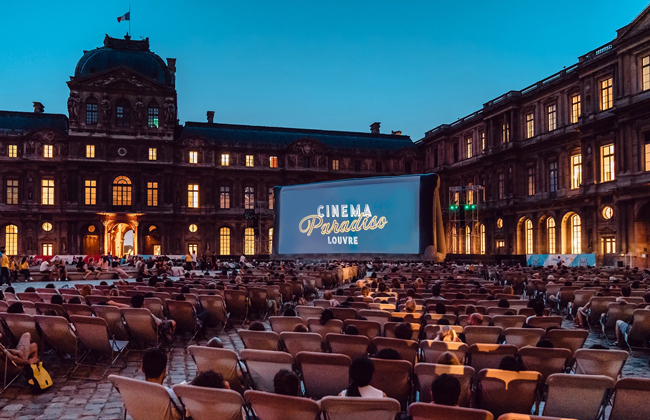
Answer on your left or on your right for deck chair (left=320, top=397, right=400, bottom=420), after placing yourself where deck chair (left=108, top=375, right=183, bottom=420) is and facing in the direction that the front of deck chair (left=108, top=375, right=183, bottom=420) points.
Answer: on your right

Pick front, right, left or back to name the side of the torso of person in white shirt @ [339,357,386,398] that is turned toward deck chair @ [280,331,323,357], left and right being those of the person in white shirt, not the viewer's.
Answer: front

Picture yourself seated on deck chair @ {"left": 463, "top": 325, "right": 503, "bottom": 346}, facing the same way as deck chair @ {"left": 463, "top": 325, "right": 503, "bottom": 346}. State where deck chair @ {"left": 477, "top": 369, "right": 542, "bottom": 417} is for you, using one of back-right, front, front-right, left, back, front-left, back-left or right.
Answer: back

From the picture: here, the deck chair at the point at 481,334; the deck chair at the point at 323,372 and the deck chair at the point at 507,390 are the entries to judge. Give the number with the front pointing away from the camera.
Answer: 3

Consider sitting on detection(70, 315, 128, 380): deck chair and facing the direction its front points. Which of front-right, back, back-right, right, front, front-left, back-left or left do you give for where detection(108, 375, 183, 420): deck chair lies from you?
back-right

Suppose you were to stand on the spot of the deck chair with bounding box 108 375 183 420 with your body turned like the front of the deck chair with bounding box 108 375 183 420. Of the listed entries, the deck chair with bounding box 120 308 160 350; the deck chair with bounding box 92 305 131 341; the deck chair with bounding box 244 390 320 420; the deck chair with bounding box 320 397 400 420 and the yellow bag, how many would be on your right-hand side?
2

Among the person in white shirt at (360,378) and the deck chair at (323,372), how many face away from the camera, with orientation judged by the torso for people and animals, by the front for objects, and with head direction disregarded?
2

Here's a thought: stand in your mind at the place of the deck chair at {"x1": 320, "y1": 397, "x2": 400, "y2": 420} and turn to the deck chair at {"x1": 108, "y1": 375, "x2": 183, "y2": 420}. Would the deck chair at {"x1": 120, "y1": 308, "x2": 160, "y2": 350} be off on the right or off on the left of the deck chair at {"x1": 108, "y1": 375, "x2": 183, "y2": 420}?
right

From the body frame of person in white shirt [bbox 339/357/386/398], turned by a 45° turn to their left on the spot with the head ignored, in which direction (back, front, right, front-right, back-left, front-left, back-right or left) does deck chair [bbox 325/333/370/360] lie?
front-right

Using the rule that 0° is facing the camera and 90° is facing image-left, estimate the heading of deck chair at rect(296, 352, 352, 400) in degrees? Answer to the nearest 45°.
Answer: approximately 180°

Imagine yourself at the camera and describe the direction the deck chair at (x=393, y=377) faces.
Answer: facing away from the viewer

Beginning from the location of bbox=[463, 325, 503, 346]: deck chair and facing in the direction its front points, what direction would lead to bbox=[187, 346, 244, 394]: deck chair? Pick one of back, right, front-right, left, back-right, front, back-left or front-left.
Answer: back-left

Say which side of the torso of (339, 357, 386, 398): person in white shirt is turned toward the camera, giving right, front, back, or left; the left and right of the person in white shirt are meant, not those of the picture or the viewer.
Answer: back

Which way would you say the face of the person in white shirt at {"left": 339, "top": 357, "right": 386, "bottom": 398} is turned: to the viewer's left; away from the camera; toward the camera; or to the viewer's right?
away from the camera

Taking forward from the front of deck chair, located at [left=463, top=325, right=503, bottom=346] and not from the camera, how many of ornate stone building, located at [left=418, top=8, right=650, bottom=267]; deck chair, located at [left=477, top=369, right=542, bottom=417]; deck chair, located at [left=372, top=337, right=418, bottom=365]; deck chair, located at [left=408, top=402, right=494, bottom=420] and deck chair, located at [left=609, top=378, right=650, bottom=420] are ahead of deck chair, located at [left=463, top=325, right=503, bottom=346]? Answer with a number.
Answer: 1

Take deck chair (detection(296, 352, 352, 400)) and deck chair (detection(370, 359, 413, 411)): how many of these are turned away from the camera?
2
